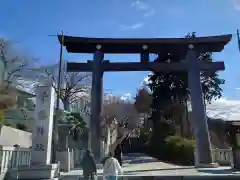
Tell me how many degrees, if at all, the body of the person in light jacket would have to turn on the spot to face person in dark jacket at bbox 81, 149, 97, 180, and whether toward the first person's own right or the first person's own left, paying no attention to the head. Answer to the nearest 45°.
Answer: approximately 45° to the first person's own left

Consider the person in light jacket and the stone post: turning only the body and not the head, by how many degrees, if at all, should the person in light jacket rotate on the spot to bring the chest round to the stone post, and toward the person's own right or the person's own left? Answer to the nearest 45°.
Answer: approximately 45° to the person's own left

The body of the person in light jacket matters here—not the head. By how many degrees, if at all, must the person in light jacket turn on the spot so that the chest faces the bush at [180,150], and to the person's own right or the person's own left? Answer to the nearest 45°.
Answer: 0° — they already face it

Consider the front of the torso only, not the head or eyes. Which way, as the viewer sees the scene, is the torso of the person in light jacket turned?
away from the camera
